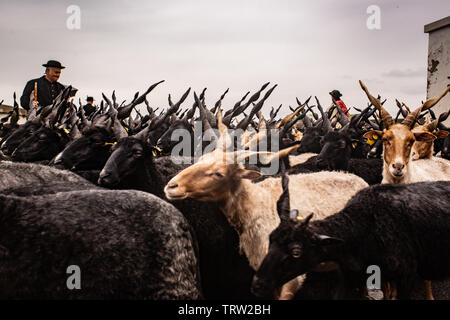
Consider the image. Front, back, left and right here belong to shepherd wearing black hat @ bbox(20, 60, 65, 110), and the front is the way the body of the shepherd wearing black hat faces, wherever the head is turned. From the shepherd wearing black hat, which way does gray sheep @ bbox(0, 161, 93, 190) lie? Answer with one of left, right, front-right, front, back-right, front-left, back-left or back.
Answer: front-right

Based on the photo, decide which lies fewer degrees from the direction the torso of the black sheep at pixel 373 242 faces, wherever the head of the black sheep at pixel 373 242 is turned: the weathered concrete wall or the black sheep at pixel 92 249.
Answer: the black sheep

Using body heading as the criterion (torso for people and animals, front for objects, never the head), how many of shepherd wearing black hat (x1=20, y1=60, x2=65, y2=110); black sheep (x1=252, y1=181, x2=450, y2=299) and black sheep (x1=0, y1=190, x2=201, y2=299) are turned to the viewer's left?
2

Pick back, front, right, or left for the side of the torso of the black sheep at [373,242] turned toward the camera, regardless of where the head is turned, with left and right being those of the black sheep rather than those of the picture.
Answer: left

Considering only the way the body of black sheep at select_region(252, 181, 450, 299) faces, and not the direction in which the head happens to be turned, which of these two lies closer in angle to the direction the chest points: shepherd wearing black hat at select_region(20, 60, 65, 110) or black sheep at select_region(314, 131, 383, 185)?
the shepherd wearing black hat

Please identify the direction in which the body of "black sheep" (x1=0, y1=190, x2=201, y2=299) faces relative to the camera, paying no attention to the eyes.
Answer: to the viewer's left

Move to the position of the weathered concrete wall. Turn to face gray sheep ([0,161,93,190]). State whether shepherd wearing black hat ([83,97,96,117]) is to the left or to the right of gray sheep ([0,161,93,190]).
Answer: right
